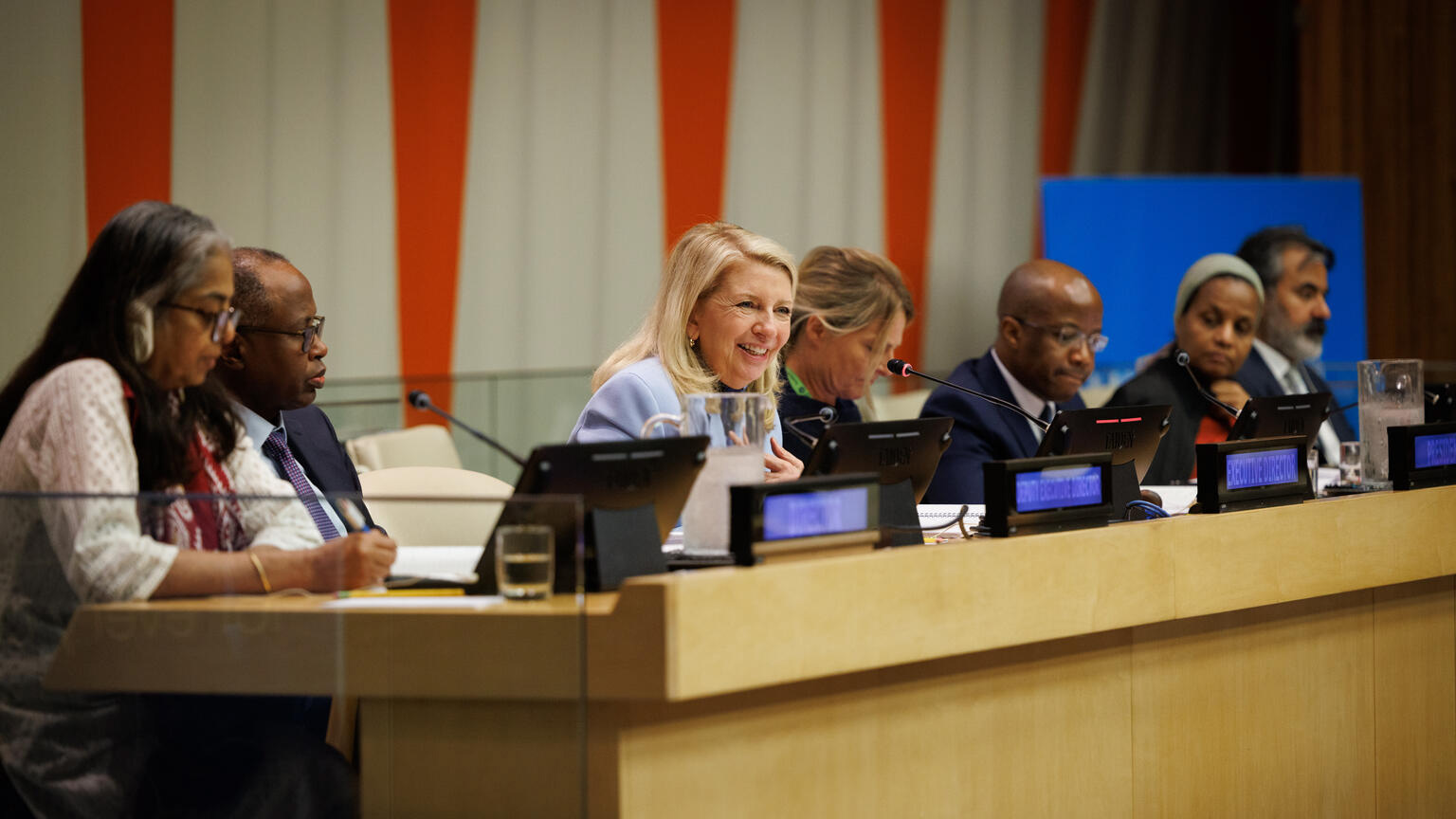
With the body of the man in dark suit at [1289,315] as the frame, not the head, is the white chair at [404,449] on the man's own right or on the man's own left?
on the man's own right

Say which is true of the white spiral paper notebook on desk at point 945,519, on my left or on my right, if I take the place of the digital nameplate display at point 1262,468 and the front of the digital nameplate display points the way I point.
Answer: on my right

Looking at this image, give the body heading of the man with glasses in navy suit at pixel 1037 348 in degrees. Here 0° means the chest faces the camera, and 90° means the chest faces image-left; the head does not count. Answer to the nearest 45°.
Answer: approximately 315°

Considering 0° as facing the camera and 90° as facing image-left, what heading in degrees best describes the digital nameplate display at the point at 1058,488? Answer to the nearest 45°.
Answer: approximately 315°

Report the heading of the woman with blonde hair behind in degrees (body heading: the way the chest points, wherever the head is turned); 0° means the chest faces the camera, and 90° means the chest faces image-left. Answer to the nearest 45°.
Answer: approximately 315°

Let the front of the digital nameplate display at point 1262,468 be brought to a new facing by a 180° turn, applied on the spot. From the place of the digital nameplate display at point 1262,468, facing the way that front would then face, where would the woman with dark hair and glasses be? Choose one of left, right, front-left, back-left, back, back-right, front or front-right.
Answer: left

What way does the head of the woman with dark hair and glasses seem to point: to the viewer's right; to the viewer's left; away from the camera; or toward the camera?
to the viewer's right

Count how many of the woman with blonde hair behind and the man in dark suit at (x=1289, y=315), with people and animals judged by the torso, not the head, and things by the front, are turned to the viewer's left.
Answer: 0
